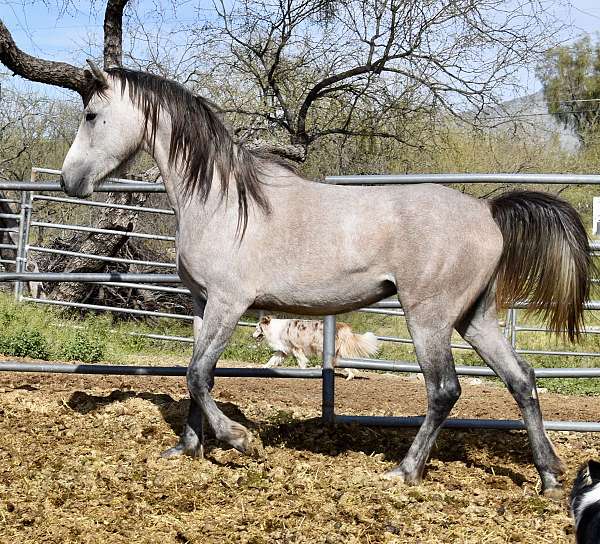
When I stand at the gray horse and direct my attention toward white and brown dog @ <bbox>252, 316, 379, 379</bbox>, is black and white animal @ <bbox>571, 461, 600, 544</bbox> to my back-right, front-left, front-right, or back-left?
back-right

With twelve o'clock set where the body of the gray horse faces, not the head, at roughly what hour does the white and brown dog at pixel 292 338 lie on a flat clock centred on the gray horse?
The white and brown dog is roughly at 3 o'clock from the gray horse.

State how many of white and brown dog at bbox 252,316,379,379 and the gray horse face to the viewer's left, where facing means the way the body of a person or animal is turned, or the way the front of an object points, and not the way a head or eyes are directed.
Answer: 2

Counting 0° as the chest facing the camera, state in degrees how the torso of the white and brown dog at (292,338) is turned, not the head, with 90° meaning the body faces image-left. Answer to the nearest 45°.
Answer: approximately 90°

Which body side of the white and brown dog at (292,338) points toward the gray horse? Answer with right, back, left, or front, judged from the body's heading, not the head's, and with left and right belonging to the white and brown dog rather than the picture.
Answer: left

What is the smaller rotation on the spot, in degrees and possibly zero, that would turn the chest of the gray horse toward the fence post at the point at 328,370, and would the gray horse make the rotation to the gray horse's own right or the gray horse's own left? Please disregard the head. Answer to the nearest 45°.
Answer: approximately 90° to the gray horse's own right

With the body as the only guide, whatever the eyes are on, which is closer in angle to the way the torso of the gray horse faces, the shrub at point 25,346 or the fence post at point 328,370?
the shrub

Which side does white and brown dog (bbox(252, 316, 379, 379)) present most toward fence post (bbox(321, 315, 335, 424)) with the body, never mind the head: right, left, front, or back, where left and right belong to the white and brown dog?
left

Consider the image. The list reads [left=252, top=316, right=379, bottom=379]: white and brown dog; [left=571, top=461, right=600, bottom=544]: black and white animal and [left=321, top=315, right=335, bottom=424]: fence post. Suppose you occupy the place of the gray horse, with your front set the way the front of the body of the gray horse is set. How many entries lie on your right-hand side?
2

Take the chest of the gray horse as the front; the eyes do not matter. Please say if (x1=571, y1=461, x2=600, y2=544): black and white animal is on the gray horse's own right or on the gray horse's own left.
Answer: on the gray horse's own left

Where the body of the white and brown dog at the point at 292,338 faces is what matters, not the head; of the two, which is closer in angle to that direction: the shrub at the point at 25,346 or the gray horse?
the shrub

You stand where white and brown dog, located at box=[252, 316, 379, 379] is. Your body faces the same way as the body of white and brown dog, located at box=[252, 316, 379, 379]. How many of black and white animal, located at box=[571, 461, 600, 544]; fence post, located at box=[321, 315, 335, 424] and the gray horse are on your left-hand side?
3

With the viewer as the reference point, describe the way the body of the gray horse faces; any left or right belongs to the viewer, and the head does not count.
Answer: facing to the left of the viewer

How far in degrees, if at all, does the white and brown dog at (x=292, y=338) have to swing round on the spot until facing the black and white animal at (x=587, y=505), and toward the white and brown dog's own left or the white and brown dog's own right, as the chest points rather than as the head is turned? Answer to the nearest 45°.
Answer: approximately 90° to the white and brown dog's own left

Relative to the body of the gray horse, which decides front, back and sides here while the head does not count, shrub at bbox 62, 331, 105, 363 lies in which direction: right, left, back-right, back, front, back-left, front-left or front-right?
front-right
